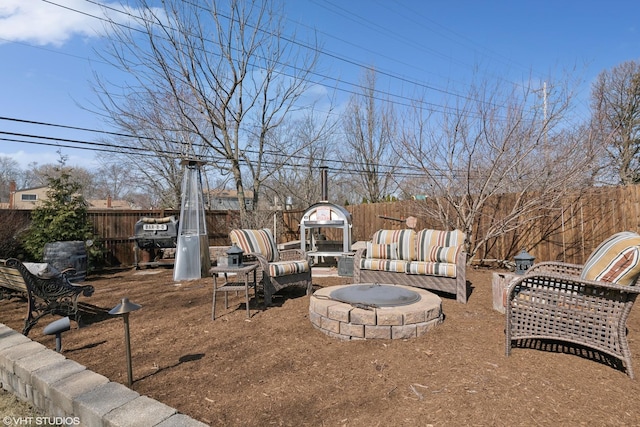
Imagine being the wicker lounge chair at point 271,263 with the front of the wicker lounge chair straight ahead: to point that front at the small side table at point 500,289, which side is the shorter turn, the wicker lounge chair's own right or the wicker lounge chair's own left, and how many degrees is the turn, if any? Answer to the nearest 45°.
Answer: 0° — it already faces it

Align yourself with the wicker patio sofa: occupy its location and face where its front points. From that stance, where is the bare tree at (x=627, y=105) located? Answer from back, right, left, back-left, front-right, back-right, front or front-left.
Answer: back

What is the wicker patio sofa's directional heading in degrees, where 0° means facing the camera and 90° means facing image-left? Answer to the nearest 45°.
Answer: approximately 45°

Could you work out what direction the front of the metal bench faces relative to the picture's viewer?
facing away from the viewer and to the right of the viewer

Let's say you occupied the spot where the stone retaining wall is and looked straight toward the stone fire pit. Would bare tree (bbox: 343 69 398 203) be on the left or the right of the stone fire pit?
left

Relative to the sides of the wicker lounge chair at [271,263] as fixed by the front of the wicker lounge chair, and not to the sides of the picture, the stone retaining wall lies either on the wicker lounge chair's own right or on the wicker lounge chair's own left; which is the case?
on the wicker lounge chair's own right

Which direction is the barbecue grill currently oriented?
toward the camera

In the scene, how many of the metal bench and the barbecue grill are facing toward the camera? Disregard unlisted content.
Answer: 1

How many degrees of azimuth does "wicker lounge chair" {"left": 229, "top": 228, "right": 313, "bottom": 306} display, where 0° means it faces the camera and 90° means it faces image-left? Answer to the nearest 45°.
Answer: approximately 315°

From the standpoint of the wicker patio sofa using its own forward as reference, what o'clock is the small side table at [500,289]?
The small side table is roughly at 9 o'clock from the wicker patio sofa.

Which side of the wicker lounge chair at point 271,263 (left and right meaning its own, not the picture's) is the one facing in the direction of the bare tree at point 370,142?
left

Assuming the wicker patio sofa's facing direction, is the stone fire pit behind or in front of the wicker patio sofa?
in front

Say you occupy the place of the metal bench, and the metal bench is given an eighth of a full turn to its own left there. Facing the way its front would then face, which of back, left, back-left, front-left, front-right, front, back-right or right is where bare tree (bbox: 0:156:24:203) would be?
front

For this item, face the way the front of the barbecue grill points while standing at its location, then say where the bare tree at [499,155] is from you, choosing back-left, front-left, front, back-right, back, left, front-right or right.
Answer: front-left

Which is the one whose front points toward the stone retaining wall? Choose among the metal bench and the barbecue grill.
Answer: the barbecue grill

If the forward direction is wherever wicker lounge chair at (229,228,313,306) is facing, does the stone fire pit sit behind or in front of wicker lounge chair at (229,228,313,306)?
in front
